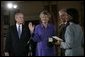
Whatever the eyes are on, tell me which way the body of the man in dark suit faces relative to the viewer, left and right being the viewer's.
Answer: facing the viewer
